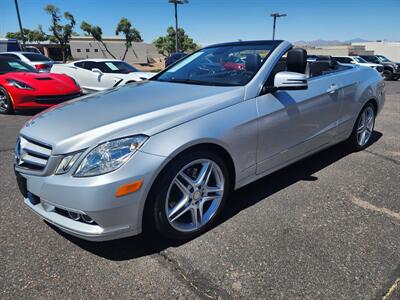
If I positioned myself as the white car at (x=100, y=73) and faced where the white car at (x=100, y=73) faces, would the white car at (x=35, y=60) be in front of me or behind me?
behind

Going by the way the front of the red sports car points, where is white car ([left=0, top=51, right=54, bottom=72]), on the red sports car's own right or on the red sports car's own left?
on the red sports car's own left

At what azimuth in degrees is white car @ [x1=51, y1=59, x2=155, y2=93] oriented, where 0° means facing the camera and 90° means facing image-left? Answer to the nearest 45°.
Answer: approximately 315°

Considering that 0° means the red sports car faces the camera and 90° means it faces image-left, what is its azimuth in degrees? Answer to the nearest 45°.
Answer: approximately 315°

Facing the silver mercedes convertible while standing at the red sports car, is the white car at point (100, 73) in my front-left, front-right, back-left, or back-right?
back-left

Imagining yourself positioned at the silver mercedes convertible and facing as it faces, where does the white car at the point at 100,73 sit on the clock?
The white car is roughly at 4 o'clock from the silver mercedes convertible.
